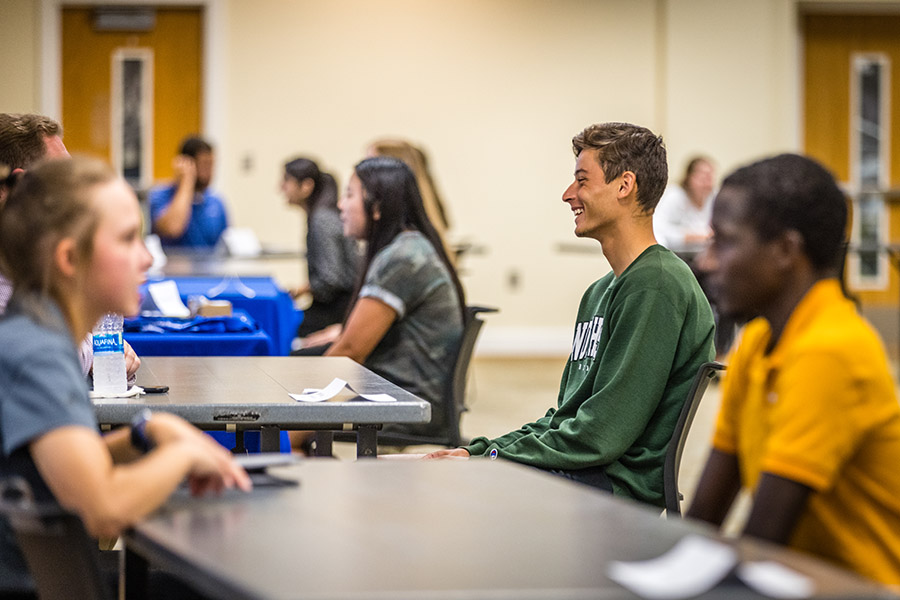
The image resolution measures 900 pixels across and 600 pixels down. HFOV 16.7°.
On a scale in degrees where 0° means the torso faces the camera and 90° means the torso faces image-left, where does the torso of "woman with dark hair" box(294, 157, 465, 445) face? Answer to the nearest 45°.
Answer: approximately 90°

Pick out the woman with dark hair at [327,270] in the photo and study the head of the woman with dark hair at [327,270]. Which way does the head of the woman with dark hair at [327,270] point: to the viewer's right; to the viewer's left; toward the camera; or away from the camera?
to the viewer's left

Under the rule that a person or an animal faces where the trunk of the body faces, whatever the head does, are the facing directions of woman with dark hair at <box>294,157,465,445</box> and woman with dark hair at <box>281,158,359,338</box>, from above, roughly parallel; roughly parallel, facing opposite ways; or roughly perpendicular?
roughly parallel

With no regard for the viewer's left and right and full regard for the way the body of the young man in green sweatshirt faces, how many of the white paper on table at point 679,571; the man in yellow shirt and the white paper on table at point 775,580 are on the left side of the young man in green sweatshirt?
3

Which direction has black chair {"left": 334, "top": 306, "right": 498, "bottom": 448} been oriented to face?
to the viewer's left

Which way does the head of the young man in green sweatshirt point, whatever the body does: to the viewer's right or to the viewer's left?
to the viewer's left

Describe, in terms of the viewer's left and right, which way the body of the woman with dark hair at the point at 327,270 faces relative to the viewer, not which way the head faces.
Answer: facing to the left of the viewer

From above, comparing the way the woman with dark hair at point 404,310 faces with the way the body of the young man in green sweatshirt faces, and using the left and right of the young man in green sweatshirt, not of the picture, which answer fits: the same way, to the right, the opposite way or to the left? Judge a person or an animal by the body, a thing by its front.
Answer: the same way

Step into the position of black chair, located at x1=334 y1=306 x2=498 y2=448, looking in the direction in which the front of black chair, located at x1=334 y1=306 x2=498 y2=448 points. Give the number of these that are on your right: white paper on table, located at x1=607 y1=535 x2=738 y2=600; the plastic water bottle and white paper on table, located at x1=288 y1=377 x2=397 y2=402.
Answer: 0

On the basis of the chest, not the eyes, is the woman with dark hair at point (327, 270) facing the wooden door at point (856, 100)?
no
